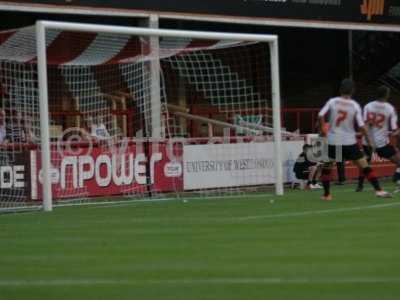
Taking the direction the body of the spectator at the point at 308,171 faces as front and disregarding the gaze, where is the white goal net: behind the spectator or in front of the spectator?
behind

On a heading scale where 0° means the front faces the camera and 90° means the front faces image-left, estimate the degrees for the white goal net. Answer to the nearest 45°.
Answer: approximately 315°

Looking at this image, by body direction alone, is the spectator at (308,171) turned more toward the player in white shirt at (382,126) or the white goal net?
the player in white shirt

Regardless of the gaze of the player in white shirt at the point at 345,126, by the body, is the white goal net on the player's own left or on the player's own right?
on the player's own left

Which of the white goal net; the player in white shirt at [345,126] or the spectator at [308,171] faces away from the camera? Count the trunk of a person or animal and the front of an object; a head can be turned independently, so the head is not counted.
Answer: the player in white shirt

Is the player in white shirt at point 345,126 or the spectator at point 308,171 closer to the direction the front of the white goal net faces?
the player in white shirt

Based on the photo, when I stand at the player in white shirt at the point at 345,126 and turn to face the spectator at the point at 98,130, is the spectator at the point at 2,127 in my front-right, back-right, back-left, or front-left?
front-left

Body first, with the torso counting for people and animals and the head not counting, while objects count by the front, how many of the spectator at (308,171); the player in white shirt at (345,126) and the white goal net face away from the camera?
1

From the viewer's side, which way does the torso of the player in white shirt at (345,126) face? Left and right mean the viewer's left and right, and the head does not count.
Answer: facing away from the viewer

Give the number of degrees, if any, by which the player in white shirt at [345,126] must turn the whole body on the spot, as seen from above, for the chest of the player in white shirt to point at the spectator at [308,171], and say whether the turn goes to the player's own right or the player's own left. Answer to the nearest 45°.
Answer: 0° — they already face them
